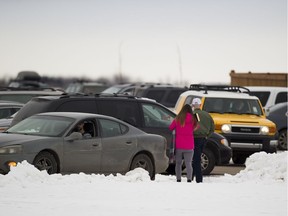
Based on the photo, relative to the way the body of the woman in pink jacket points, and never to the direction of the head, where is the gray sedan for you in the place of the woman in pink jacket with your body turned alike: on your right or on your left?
on your left

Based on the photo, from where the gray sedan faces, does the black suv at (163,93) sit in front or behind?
behind

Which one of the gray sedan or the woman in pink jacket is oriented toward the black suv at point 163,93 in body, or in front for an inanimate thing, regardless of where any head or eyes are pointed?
the woman in pink jacket

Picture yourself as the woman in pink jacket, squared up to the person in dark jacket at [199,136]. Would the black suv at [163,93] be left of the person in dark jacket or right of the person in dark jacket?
left

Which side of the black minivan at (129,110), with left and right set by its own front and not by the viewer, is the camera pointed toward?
right

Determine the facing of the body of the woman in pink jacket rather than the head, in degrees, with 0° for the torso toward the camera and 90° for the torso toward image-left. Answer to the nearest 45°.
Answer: approximately 180°

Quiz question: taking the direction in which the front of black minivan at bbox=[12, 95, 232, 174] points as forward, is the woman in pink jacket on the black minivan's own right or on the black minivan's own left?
on the black minivan's own right

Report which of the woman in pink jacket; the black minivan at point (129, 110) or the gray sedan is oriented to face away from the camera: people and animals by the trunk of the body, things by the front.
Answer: the woman in pink jacket

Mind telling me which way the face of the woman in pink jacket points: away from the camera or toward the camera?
away from the camera

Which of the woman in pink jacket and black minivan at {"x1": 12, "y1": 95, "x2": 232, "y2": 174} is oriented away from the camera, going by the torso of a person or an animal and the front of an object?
the woman in pink jacket

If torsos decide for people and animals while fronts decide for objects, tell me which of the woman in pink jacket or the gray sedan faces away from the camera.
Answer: the woman in pink jacket
